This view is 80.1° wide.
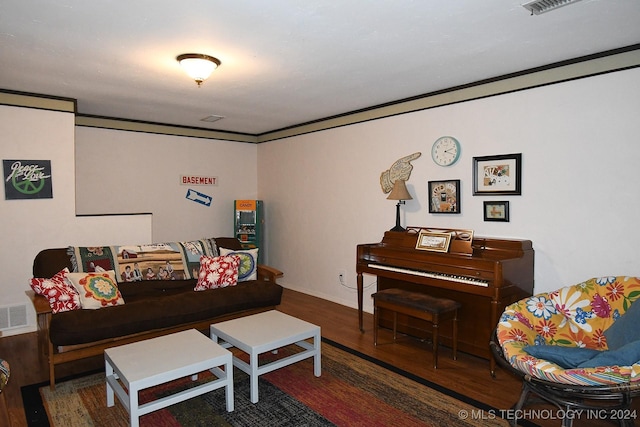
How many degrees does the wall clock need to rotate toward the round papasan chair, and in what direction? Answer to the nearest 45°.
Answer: approximately 90° to its left

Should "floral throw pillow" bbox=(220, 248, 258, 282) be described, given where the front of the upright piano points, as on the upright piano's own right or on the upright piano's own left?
on the upright piano's own right

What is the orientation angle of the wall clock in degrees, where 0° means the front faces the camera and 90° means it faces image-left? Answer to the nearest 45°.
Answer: approximately 45°

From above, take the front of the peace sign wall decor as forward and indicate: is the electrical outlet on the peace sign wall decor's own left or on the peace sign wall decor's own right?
on the peace sign wall decor's own left

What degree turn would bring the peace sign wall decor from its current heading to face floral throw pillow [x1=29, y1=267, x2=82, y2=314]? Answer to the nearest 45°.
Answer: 0° — it already faces it

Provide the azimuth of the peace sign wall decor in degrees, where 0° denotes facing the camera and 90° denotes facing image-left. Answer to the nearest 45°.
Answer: approximately 0°

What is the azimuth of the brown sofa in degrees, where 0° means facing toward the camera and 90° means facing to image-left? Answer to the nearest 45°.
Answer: approximately 315°

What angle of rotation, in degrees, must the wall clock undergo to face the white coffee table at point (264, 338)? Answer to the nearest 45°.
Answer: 0° — it already faces it
